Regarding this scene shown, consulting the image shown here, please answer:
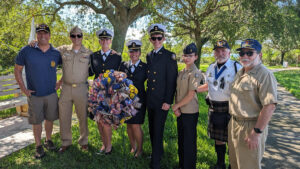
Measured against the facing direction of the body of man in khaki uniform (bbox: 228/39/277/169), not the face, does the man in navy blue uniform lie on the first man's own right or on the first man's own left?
on the first man's own right

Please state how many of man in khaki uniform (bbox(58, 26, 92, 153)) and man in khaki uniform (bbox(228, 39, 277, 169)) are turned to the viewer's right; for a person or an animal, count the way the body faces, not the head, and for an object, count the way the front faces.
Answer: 0

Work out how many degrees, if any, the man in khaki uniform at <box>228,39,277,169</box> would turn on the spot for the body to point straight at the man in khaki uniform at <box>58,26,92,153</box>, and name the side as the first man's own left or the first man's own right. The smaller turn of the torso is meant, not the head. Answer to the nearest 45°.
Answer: approximately 45° to the first man's own right

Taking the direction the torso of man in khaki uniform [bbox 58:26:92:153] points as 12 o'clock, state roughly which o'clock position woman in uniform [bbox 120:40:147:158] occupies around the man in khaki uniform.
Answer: The woman in uniform is roughly at 10 o'clock from the man in khaki uniform.

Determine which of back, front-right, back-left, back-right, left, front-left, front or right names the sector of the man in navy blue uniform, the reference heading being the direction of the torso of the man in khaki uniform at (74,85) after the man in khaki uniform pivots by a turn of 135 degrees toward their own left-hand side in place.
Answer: right

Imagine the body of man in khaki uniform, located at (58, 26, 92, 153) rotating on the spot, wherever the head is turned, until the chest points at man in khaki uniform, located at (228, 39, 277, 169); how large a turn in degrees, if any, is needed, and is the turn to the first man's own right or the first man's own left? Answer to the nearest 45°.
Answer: approximately 45° to the first man's own left

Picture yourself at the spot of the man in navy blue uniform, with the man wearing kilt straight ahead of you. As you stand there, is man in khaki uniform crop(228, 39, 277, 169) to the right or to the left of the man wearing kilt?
right

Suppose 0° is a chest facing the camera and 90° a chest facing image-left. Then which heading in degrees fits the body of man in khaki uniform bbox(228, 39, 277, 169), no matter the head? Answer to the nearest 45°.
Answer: approximately 45°

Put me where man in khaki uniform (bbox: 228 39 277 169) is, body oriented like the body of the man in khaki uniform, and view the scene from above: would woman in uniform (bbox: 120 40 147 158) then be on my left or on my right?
on my right
